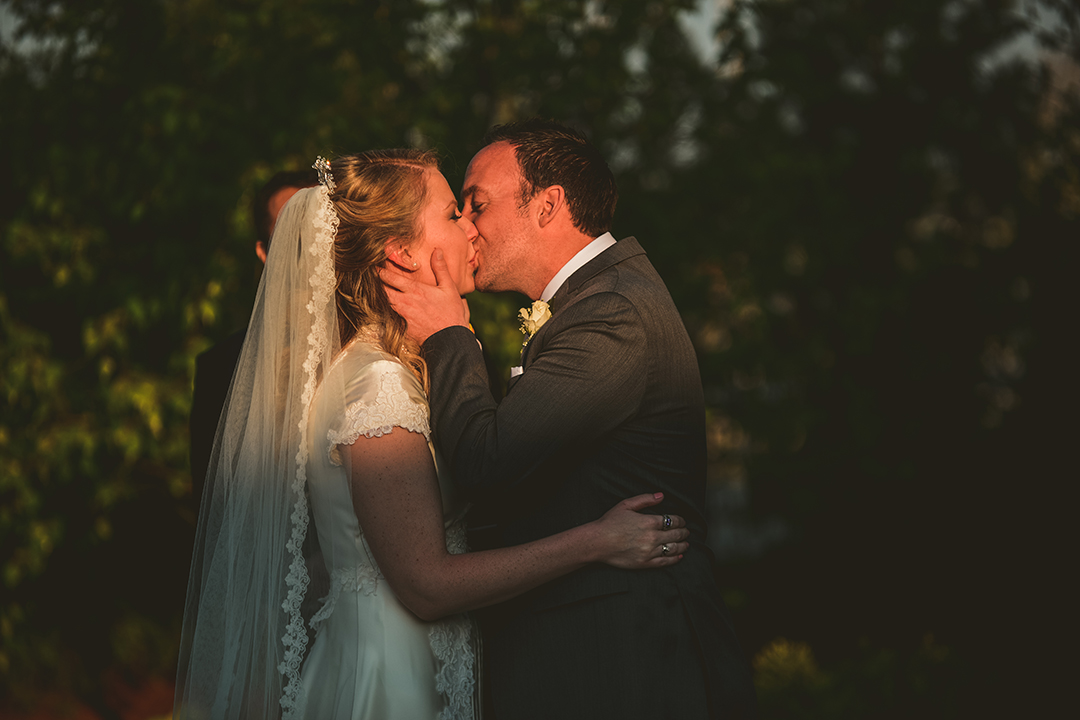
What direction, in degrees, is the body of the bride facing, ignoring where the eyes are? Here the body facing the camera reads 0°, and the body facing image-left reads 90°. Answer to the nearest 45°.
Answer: approximately 270°

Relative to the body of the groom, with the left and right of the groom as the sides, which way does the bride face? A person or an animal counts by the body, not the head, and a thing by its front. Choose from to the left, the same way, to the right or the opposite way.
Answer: the opposite way

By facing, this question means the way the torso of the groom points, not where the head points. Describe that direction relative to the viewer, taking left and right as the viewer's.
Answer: facing to the left of the viewer

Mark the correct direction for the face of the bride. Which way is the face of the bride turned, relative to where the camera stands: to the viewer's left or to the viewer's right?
to the viewer's right

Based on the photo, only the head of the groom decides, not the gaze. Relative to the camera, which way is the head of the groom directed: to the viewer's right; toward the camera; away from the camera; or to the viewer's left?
to the viewer's left
